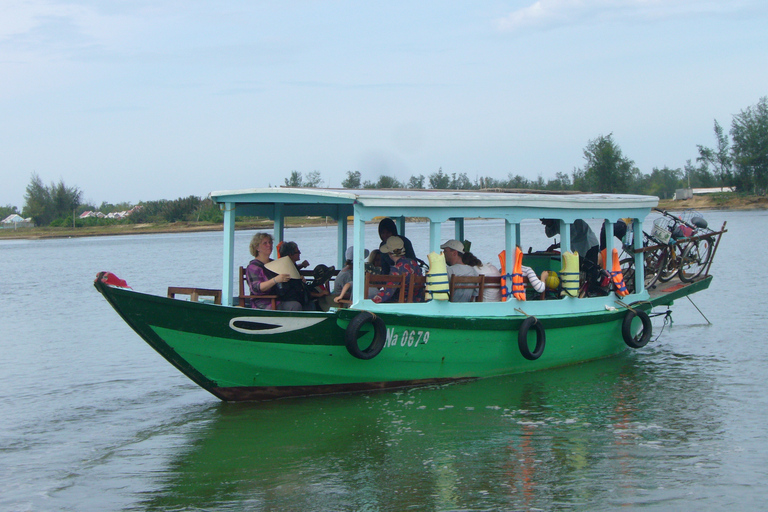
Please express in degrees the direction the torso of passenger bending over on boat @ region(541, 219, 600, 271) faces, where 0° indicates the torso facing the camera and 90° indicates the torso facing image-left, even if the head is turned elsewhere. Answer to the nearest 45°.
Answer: approximately 90°

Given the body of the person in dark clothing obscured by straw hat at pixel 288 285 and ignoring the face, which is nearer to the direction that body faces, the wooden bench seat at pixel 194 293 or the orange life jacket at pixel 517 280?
the wooden bench seat

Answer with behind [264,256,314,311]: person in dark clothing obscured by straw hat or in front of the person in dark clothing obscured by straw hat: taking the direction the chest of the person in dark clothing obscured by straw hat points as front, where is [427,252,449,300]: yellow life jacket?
in front

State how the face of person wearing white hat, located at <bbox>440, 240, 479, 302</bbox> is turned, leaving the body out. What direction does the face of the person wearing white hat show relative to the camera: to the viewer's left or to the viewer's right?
to the viewer's left

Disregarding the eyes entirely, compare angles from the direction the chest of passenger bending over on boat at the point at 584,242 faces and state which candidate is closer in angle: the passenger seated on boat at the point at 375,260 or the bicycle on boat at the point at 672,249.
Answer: the passenger seated on boat
